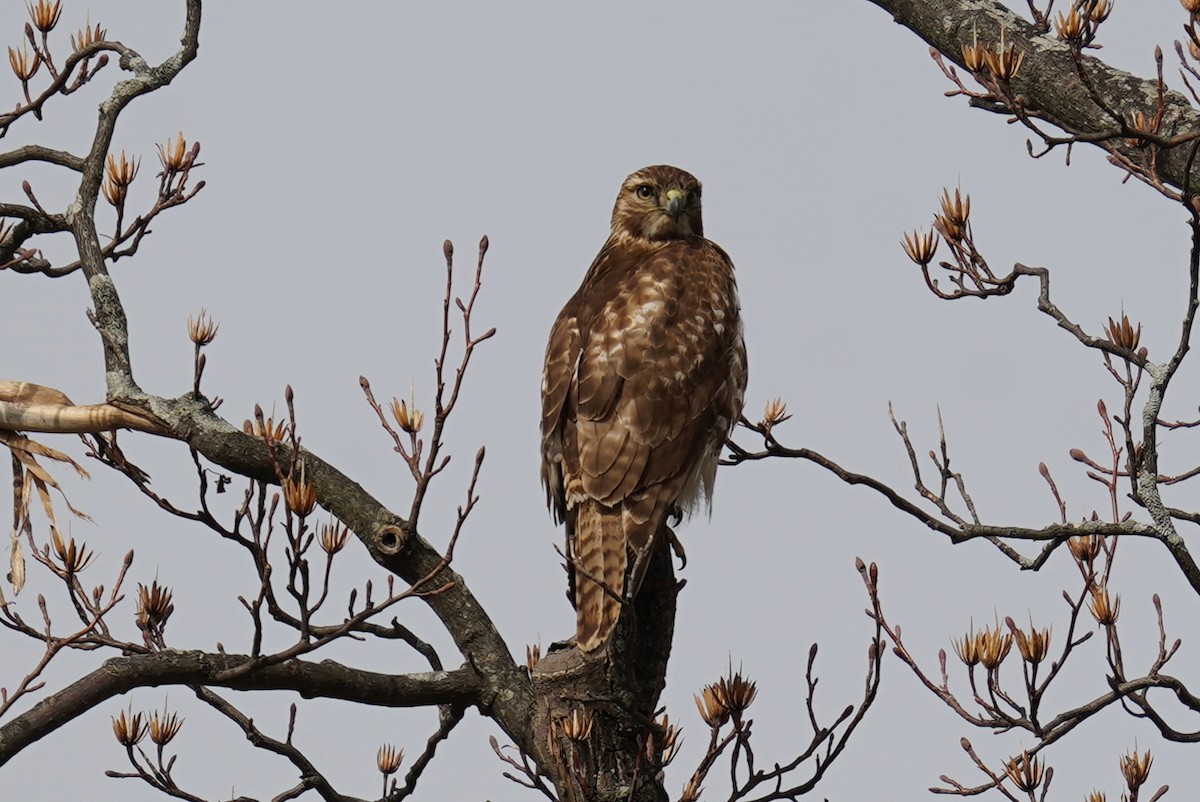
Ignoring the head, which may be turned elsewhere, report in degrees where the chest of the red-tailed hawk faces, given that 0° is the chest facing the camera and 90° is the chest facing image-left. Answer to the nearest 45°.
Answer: approximately 225°
